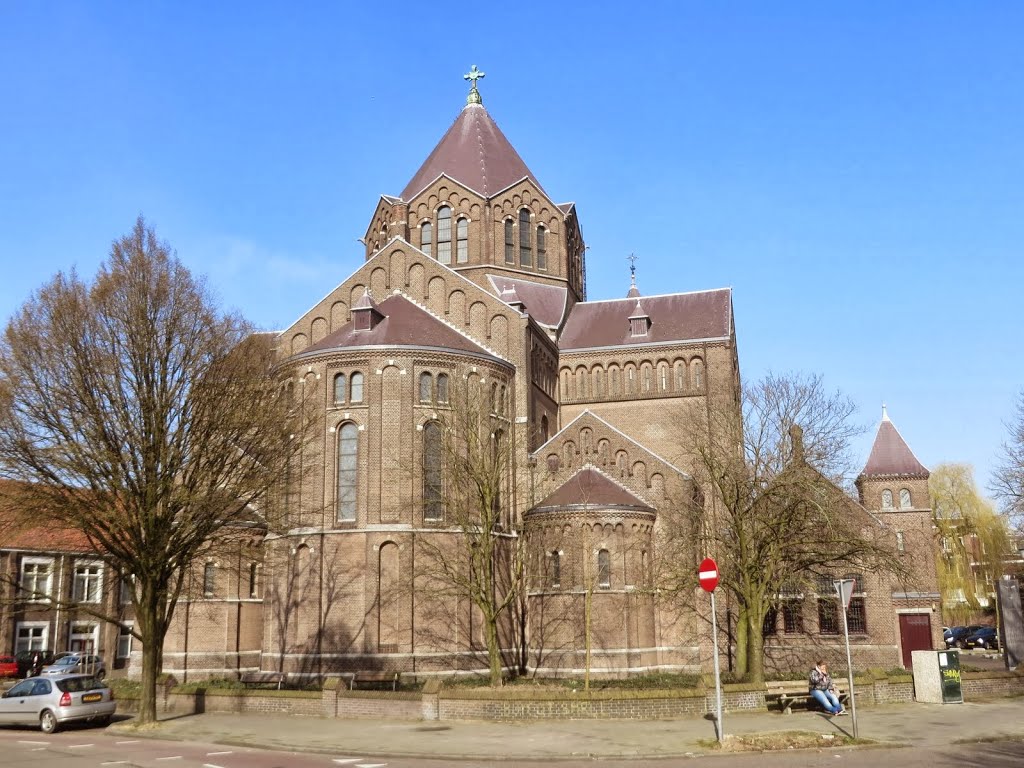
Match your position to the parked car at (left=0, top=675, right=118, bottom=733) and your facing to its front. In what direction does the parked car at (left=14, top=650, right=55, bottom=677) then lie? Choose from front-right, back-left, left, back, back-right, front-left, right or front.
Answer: front-right

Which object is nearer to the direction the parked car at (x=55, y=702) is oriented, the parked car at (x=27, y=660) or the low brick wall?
the parked car

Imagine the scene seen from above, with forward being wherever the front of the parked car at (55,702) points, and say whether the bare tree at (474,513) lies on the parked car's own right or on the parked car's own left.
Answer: on the parked car's own right

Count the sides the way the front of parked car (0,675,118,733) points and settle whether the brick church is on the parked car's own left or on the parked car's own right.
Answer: on the parked car's own right

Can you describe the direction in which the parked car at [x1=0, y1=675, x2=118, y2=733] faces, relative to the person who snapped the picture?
facing away from the viewer and to the left of the viewer

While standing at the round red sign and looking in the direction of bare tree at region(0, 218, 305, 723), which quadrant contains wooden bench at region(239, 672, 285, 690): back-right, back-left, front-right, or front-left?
front-right

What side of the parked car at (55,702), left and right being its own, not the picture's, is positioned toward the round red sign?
back

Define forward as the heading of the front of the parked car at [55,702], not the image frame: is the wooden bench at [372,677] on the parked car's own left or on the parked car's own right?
on the parked car's own right

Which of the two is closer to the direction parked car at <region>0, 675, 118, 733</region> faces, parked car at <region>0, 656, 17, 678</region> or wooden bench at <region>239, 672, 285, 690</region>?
the parked car
